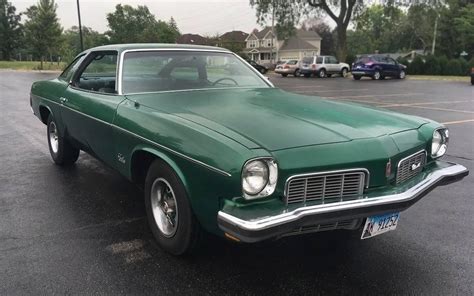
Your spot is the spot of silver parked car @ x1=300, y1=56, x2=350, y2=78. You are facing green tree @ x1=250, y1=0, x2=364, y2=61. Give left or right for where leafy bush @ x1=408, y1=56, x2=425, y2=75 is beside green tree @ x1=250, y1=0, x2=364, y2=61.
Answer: right

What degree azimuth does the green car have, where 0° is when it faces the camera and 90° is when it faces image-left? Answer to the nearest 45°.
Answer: approximately 315°

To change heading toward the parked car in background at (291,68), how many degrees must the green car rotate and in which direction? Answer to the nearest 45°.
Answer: approximately 135° to its left

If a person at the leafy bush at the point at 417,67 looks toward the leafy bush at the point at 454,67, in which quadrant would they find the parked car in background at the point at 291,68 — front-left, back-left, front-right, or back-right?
back-right

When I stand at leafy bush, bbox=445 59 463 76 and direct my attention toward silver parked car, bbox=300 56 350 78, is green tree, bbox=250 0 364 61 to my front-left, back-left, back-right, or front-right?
front-right

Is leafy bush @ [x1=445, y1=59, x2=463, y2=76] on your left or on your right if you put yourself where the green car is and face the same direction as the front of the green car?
on your left

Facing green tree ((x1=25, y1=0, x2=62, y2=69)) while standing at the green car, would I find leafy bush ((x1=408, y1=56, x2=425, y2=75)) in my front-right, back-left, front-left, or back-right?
front-right

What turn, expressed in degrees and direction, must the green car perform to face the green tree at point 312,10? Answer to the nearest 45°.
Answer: approximately 135° to its left

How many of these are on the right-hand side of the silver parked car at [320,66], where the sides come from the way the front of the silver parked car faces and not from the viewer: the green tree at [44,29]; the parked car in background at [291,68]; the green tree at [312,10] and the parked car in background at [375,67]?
1
